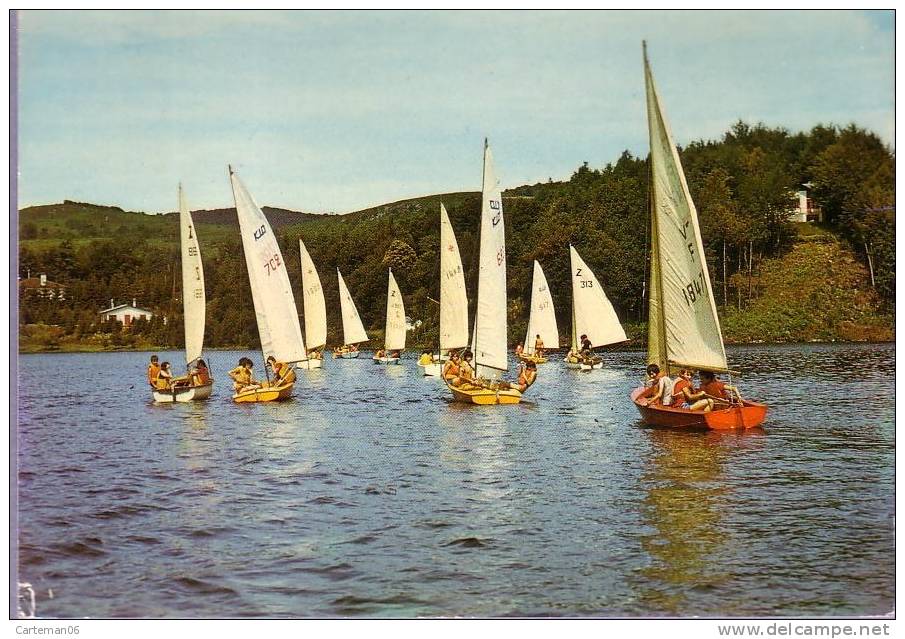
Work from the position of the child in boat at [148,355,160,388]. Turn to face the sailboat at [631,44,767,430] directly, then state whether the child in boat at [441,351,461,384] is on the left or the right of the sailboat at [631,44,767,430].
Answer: left

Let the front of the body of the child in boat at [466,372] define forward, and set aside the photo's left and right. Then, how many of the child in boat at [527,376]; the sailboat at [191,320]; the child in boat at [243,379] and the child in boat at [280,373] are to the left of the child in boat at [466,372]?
1

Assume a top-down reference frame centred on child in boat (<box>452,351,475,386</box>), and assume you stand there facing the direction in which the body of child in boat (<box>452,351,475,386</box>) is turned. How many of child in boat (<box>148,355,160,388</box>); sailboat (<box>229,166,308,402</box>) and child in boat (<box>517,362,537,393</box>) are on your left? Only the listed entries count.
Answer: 1

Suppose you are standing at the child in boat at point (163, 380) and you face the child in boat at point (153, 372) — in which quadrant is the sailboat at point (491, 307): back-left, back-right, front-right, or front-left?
back-right

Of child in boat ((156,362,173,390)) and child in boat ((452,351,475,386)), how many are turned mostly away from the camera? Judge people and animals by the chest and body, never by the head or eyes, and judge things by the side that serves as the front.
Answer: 0
